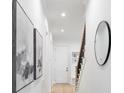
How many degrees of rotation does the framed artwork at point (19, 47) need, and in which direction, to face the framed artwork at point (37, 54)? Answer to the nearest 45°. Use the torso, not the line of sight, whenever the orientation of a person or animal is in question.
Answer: approximately 90° to its left

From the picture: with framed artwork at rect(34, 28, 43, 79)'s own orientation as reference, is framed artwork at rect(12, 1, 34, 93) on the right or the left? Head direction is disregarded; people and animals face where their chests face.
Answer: on its right

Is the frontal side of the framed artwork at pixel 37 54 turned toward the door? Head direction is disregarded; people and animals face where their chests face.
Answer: no

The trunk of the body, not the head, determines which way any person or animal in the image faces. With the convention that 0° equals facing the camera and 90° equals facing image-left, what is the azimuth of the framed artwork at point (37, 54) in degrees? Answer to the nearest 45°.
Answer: approximately 270°

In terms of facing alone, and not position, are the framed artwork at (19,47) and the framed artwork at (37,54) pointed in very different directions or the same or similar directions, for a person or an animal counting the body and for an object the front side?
same or similar directions

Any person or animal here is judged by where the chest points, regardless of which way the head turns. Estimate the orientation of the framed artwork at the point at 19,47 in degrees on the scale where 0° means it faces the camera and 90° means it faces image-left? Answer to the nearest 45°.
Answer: approximately 270°

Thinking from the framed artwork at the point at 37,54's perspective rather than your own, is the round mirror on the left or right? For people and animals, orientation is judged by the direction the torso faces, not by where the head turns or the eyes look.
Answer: on its right

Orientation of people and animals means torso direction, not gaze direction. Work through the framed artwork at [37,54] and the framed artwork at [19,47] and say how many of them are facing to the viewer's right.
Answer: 2
